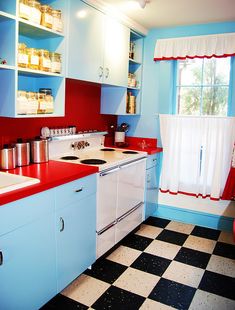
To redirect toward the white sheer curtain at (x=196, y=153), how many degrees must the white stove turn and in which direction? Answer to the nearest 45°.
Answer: approximately 90° to its left

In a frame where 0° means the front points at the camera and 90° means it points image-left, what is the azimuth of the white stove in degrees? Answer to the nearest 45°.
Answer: approximately 315°

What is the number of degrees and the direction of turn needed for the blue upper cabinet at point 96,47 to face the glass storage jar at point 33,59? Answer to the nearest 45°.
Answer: approximately 90° to its right

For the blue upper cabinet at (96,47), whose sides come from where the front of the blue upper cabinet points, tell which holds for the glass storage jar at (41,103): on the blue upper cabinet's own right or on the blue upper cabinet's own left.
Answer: on the blue upper cabinet's own right

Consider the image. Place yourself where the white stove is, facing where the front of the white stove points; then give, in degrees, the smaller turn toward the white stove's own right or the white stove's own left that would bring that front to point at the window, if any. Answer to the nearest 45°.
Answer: approximately 90° to the white stove's own left

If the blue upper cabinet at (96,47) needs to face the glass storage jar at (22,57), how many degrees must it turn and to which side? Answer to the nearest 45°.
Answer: approximately 90° to its right
